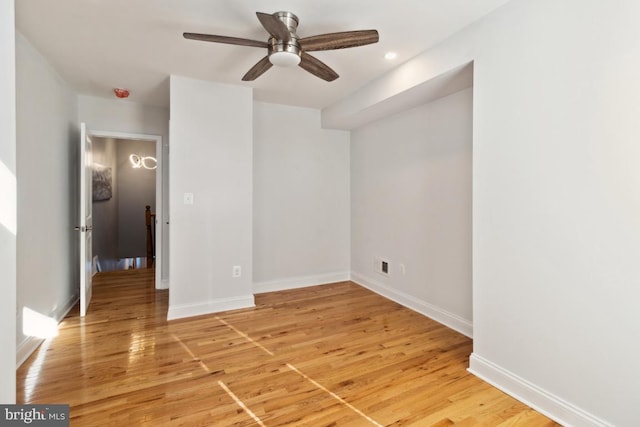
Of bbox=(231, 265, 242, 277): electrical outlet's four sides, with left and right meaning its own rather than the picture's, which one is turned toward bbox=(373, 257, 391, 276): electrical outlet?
left

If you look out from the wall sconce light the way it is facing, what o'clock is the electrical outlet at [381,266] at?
The electrical outlet is roughly at 11 o'clock from the wall sconce light.

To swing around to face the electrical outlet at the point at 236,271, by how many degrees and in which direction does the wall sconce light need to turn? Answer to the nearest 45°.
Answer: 0° — it already faces it

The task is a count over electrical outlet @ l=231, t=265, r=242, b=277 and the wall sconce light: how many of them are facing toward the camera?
2

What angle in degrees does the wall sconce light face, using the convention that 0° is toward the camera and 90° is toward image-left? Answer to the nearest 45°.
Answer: approximately 0°

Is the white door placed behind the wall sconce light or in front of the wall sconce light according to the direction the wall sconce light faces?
in front

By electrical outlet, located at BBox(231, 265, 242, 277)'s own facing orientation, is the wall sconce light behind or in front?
behind

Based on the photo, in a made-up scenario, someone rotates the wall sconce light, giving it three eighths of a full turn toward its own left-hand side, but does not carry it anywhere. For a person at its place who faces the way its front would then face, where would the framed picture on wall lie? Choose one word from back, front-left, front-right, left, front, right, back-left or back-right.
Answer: back

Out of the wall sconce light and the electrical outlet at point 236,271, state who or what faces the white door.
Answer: the wall sconce light

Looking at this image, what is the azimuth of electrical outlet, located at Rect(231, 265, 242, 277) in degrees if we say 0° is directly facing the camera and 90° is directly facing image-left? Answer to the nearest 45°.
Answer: approximately 0°

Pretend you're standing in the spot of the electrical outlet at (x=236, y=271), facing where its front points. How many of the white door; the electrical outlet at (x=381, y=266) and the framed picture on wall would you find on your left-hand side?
1
